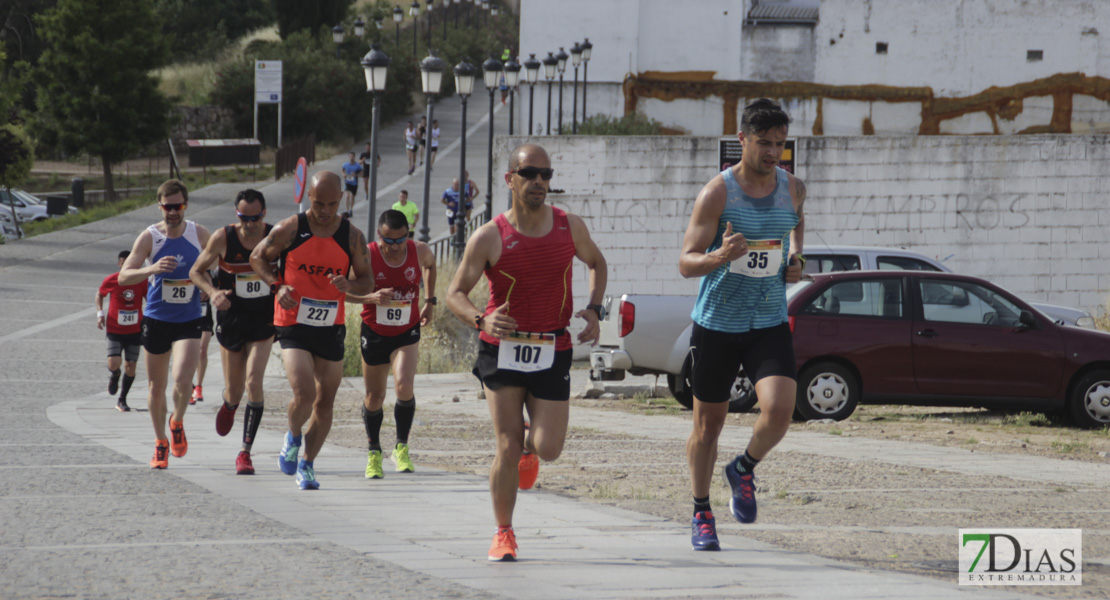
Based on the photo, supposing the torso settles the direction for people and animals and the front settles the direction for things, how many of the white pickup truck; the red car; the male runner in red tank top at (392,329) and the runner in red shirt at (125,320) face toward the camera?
2

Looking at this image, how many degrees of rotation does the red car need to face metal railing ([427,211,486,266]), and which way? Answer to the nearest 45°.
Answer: approximately 135° to its left

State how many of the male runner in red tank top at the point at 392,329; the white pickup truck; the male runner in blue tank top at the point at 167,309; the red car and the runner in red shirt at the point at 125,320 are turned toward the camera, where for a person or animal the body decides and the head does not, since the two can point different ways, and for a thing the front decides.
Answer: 3

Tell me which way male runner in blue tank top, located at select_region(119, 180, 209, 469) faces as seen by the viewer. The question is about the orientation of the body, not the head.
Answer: toward the camera

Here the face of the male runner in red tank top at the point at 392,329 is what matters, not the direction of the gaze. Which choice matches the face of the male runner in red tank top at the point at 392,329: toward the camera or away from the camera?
toward the camera

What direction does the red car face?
to the viewer's right

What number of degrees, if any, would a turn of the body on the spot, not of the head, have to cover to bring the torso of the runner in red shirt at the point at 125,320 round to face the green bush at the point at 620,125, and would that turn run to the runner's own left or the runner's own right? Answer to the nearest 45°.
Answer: approximately 135° to the runner's own left

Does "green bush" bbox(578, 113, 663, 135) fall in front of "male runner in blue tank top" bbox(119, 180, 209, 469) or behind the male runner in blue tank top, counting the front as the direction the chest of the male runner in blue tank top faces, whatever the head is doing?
behind

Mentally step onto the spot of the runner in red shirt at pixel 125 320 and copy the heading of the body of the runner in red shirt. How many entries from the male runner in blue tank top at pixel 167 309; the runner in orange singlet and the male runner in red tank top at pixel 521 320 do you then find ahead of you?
3

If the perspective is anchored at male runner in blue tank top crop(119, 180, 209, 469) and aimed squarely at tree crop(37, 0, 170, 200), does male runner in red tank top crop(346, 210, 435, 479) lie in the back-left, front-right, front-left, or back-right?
back-right

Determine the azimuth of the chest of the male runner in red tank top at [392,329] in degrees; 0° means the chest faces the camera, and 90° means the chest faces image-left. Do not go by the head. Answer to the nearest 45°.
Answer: approximately 0°

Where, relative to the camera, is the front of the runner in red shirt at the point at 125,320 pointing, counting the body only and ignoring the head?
toward the camera
